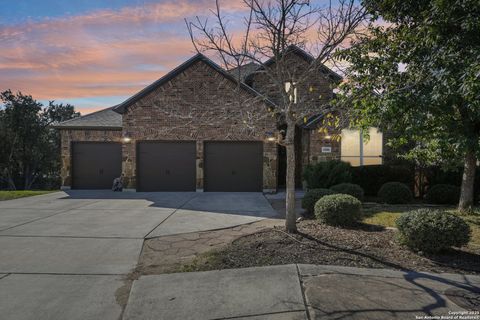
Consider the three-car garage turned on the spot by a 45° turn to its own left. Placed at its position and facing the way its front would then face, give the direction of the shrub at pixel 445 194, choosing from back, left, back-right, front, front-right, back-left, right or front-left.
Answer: front

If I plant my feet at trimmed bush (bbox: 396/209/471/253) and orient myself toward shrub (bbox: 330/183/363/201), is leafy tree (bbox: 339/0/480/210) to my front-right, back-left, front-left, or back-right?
front-right

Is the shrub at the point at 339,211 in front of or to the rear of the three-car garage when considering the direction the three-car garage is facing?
in front

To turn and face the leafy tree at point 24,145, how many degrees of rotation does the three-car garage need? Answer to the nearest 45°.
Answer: approximately 135° to its right

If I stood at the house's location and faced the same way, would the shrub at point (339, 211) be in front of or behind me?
in front

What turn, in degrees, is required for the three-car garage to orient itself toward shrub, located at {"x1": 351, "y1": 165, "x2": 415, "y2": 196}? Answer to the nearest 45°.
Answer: approximately 45° to its left

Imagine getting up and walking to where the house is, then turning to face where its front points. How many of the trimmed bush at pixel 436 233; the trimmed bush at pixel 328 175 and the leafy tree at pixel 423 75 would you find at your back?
0

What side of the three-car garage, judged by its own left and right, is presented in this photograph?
front

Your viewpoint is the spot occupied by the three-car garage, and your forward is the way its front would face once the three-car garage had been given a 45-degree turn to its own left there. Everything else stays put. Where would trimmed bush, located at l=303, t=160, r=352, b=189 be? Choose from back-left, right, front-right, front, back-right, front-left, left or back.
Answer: front

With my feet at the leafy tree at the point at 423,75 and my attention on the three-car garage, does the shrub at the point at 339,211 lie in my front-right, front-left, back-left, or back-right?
front-left

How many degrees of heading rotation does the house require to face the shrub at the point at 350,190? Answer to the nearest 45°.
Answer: approximately 45° to its left

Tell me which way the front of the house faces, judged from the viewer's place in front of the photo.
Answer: facing the viewer
